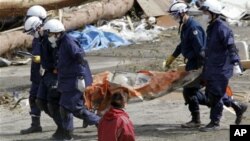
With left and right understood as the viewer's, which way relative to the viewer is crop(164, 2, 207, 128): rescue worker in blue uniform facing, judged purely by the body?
facing to the left of the viewer

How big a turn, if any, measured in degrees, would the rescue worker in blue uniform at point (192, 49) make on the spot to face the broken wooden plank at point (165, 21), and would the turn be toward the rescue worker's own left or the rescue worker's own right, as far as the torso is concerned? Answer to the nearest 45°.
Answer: approximately 90° to the rescue worker's own right

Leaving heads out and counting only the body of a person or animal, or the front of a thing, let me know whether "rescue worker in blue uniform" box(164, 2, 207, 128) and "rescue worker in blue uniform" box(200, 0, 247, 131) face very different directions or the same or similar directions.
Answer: same or similar directions

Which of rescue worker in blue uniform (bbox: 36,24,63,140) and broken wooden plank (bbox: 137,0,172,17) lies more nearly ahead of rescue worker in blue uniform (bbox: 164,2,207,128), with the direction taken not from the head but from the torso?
the rescue worker in blue uniform

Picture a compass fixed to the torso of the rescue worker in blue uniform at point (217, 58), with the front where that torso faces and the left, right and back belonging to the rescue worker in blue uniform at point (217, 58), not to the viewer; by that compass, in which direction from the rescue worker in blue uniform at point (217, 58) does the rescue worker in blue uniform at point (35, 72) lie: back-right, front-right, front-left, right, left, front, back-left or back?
front

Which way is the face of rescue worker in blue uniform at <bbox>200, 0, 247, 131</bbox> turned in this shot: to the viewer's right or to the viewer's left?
to the viewer's left

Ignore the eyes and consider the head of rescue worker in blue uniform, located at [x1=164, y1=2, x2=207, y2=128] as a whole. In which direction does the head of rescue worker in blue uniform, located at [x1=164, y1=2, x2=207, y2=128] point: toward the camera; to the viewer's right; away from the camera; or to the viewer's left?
to the viewer's left
